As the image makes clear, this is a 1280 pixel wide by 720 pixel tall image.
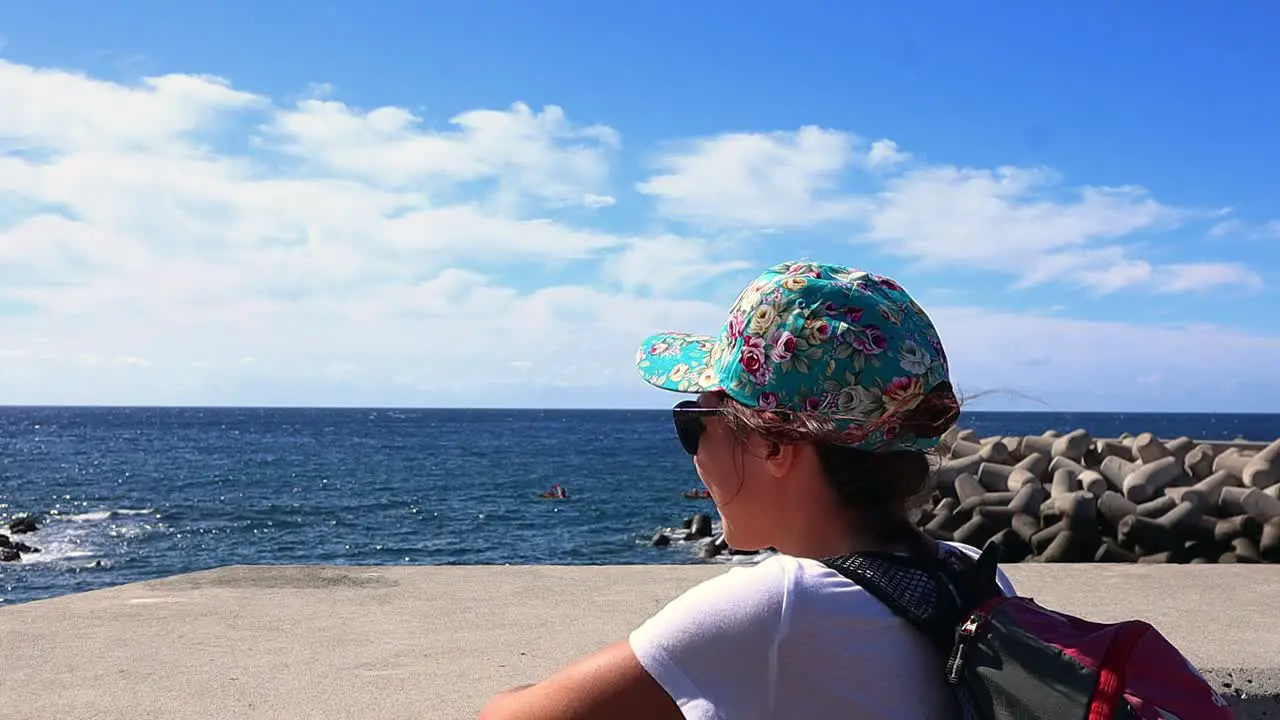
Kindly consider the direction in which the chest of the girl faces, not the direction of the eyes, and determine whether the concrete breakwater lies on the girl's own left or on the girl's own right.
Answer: on the girl's own right

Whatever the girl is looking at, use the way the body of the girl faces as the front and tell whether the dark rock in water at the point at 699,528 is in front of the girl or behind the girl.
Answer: in front

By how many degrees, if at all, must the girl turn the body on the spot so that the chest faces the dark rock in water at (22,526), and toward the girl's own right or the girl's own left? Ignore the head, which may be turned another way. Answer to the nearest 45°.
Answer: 0° — they already face it

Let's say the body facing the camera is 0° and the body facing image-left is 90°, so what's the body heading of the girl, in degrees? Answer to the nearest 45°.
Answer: approximately 135°

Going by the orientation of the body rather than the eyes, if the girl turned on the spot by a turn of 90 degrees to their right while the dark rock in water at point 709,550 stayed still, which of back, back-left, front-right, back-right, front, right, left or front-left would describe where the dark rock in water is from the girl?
front-left

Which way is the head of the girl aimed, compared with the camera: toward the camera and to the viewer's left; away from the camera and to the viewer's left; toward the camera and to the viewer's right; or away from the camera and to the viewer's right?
away from the camera and to the viewer's left
